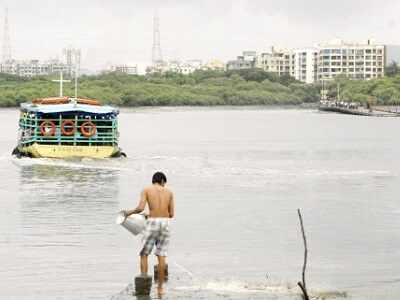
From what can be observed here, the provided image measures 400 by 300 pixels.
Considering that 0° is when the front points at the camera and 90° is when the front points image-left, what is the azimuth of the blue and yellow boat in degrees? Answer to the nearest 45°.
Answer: approximately 180°

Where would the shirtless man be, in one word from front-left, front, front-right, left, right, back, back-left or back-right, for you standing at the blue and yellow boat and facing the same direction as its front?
back
